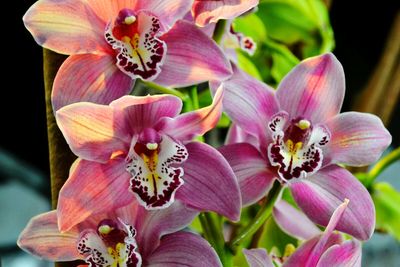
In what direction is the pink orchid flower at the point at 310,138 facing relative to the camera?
toward the camera

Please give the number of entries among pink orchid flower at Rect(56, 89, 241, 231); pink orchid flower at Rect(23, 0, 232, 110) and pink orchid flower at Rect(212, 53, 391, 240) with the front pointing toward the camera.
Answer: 3

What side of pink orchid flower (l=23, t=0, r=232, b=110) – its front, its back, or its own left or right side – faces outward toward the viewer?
front

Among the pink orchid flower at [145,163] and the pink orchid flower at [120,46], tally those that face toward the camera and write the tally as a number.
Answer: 2
